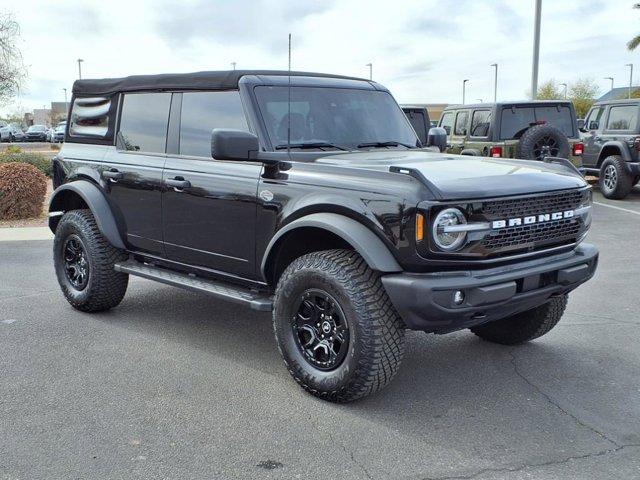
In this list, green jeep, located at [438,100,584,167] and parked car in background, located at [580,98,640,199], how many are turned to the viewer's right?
0

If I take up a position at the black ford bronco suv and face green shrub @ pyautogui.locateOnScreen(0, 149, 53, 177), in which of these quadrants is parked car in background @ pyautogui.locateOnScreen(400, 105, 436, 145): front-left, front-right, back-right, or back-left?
front-right

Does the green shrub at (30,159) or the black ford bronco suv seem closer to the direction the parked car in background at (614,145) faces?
the green shrub

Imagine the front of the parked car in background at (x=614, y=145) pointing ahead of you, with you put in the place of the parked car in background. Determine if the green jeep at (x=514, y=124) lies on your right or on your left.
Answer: on your left

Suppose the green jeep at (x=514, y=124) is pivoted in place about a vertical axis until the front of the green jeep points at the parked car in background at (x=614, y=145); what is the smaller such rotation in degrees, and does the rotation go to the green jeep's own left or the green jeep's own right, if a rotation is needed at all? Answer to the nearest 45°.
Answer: approximately 90° to the green jeep's own right

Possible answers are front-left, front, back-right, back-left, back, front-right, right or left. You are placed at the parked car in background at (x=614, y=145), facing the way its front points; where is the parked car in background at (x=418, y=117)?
front-left

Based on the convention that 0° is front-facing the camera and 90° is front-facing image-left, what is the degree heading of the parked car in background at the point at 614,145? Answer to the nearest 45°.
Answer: approximately 135°

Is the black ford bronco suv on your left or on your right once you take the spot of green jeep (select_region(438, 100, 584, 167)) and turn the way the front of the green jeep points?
on your left

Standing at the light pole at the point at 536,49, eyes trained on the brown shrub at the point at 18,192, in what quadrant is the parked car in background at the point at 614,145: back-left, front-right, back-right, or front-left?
front-left

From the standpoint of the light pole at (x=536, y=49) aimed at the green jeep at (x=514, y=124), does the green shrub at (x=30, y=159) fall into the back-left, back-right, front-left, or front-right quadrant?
front-right

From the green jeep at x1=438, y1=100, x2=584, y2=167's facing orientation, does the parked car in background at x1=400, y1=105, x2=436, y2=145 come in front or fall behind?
in front

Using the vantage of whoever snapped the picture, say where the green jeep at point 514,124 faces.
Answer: facing away from the viewer and to the left of the viewer

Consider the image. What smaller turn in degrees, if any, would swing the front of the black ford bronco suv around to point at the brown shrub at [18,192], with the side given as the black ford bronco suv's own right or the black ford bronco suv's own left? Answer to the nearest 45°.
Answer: approximately 180°

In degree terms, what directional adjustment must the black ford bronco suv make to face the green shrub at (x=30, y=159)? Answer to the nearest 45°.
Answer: approximately 180°

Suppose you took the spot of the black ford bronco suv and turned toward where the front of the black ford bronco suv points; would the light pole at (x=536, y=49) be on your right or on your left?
on your left

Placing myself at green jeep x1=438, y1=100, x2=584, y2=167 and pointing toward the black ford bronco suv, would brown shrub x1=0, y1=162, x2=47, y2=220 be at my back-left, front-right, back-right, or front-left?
front-right
